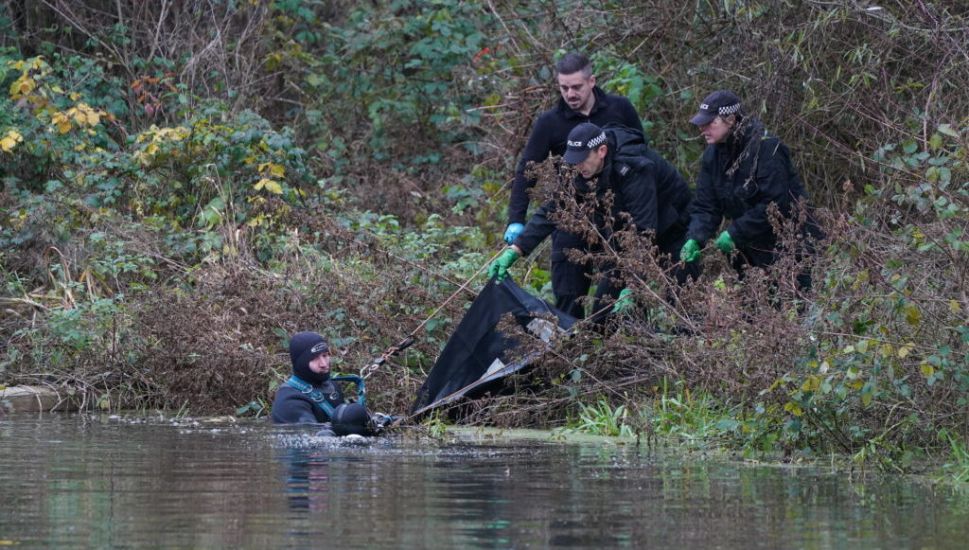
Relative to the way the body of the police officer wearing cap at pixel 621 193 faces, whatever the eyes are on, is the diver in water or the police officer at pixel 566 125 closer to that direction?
the diver in water

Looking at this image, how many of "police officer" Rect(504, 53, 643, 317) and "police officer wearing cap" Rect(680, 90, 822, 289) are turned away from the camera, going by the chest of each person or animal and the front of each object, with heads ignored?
0

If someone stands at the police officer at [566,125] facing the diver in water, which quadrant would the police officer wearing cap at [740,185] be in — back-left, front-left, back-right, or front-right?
back-left

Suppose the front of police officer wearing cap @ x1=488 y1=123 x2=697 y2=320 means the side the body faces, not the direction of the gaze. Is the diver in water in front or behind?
in front

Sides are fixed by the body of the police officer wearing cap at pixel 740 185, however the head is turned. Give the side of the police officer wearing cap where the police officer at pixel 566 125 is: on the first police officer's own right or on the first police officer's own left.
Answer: on the first police officer's own right

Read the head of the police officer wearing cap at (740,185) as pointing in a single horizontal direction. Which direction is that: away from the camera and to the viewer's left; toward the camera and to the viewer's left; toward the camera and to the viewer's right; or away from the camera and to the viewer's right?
toward the camera and to the viewer's left

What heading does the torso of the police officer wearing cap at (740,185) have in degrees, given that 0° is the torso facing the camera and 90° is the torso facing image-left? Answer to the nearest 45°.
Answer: approximately 45°

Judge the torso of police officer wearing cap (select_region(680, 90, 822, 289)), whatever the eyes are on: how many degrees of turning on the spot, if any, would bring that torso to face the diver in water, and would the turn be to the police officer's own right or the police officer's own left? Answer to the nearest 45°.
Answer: approximately 45° to the police officer's own right

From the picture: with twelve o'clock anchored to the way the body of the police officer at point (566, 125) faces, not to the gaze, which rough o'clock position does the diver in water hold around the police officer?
The diver in water is roughly at 1 o'clock from the police officer.

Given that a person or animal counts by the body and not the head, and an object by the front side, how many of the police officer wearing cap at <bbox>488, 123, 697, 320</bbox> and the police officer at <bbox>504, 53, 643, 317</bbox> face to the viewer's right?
0
